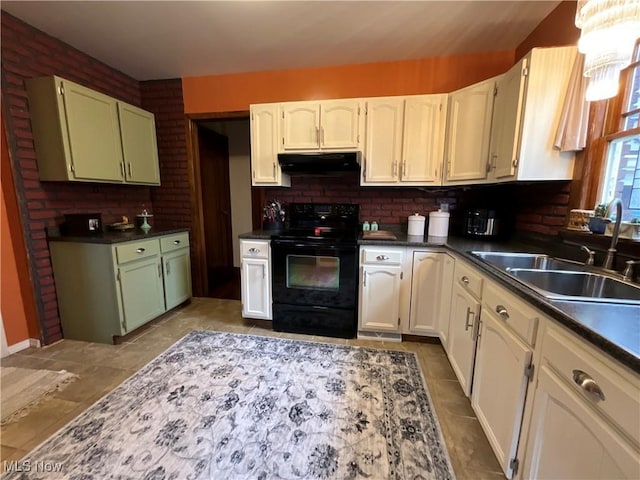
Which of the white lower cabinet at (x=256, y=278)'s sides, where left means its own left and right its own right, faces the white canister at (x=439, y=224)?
left

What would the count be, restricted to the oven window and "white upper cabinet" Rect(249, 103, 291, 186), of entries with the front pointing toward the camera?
2

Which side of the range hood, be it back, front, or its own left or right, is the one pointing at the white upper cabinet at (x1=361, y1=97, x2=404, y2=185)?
left

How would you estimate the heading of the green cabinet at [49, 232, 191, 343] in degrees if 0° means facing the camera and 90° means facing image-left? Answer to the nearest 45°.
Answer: approximately 315°

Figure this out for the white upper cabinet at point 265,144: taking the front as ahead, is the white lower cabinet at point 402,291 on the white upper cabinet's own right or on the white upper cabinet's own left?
on the white upper cabinet's own left

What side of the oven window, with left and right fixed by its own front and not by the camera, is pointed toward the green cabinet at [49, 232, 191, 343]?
right

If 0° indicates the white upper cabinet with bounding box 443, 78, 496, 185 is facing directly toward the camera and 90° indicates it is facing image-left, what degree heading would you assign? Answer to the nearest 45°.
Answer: approximately 45°

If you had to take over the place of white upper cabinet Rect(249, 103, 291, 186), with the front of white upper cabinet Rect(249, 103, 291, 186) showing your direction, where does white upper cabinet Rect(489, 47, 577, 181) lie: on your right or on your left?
on your left
